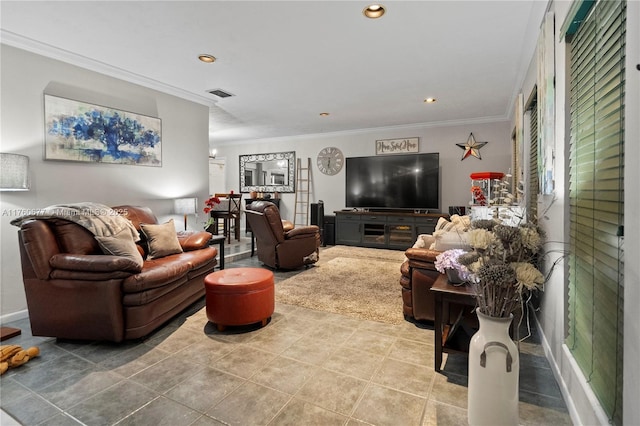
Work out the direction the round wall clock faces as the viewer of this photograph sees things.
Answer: facing the viewer

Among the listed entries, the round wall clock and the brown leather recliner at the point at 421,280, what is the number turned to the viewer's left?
1

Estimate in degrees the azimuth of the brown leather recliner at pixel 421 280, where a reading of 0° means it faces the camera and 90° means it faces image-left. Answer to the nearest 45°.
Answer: approximately 90°

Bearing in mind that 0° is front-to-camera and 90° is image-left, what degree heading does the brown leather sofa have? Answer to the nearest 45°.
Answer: approximately 315°

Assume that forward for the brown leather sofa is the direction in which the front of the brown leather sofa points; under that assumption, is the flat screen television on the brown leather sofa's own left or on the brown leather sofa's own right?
on the brown leather sofa's own left

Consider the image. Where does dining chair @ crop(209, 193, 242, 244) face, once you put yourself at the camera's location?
facing away from the viewer and to the left of the viewer

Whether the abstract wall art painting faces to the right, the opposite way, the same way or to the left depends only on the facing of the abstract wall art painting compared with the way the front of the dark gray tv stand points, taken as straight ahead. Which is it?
to the left

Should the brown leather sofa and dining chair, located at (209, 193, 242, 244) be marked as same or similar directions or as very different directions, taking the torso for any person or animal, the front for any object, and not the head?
very different directions

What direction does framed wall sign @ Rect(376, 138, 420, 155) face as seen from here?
toward the camera

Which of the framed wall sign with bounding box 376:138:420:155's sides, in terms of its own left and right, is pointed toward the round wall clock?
right

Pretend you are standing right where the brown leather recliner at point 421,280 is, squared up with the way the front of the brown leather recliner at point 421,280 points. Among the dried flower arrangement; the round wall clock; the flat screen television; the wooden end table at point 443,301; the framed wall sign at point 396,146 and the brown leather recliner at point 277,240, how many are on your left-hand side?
2

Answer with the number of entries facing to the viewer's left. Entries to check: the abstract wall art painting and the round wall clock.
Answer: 0

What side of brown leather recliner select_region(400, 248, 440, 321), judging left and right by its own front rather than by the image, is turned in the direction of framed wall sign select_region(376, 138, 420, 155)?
right

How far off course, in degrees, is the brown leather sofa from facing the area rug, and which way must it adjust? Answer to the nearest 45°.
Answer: approximately 45° to its left
